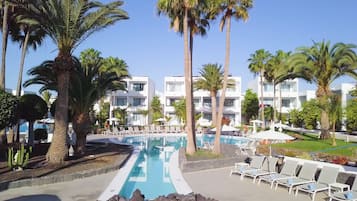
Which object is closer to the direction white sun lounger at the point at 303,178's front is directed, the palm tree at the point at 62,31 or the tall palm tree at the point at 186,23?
the palm tree

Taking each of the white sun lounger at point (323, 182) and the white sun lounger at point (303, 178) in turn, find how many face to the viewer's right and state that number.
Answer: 0

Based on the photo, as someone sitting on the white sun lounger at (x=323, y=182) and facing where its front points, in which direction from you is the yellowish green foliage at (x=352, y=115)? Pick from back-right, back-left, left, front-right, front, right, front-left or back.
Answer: back-right

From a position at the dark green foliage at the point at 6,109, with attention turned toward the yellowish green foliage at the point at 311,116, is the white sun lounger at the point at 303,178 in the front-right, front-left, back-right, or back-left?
front-right

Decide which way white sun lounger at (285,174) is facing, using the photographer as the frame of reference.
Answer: facing the viewer and to the left of the viewer

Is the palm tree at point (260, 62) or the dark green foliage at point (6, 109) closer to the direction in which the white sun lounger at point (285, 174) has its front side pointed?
the dark green foliage

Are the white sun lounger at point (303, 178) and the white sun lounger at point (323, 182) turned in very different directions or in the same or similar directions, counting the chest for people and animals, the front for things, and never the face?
same or similar directions

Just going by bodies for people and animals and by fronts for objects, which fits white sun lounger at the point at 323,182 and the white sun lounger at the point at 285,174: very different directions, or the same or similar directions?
same or similar directions

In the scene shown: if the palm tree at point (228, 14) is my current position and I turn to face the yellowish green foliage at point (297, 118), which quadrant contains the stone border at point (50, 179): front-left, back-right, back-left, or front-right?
back-left

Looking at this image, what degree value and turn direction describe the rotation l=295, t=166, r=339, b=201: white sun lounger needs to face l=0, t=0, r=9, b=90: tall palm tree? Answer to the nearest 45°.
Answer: approximately 45° to its right

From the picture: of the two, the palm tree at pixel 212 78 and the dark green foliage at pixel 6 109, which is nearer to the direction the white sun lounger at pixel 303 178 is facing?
the dark green foliage

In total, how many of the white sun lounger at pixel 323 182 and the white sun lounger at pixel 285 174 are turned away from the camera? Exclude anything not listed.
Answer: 0

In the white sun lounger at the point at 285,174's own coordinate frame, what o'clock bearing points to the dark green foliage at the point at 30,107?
The dark green foliage is roughly at 2 o'clock from the white sun lounger.

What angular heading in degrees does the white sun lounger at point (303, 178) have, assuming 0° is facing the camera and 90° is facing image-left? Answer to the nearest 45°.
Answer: approximately 45°
